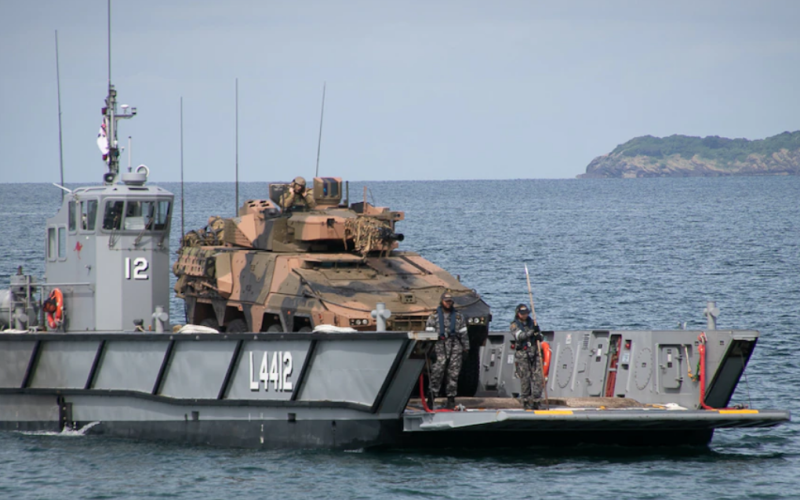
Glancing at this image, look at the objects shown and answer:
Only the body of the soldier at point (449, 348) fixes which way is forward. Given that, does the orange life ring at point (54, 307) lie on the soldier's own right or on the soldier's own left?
on the soldier's own right

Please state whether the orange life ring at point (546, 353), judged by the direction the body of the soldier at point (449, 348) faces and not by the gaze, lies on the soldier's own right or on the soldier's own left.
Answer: on the soldier's own left

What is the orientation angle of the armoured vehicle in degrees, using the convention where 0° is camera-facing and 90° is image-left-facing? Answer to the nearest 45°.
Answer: approximately 315°

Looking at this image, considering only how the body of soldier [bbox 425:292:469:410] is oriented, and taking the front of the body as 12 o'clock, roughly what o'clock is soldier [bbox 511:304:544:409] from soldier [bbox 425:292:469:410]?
soldier [bbox 511:304:544:409] is roughly at 9 o'clock from soldier [bbox 425:292:469:410].

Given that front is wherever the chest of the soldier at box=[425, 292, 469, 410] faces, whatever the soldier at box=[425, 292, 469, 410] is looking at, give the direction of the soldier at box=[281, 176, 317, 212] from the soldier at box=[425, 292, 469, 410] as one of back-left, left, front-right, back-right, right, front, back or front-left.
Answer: back-right

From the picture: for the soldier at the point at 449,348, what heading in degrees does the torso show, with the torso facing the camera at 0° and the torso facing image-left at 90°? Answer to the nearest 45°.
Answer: approximately 0°

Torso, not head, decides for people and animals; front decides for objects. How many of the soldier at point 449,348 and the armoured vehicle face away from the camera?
0
